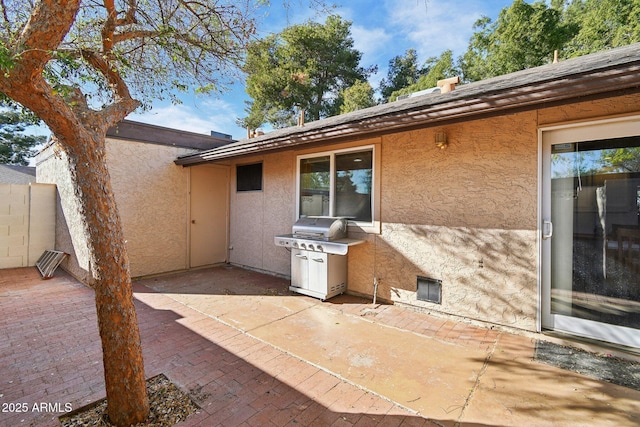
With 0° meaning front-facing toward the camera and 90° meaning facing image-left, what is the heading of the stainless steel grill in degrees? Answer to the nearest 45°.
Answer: approximately 45°

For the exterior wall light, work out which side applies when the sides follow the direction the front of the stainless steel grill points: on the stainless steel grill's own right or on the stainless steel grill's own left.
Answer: on the stainless steel grill's own left

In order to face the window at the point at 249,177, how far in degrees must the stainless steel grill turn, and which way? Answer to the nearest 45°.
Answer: approximately 90° to its right
